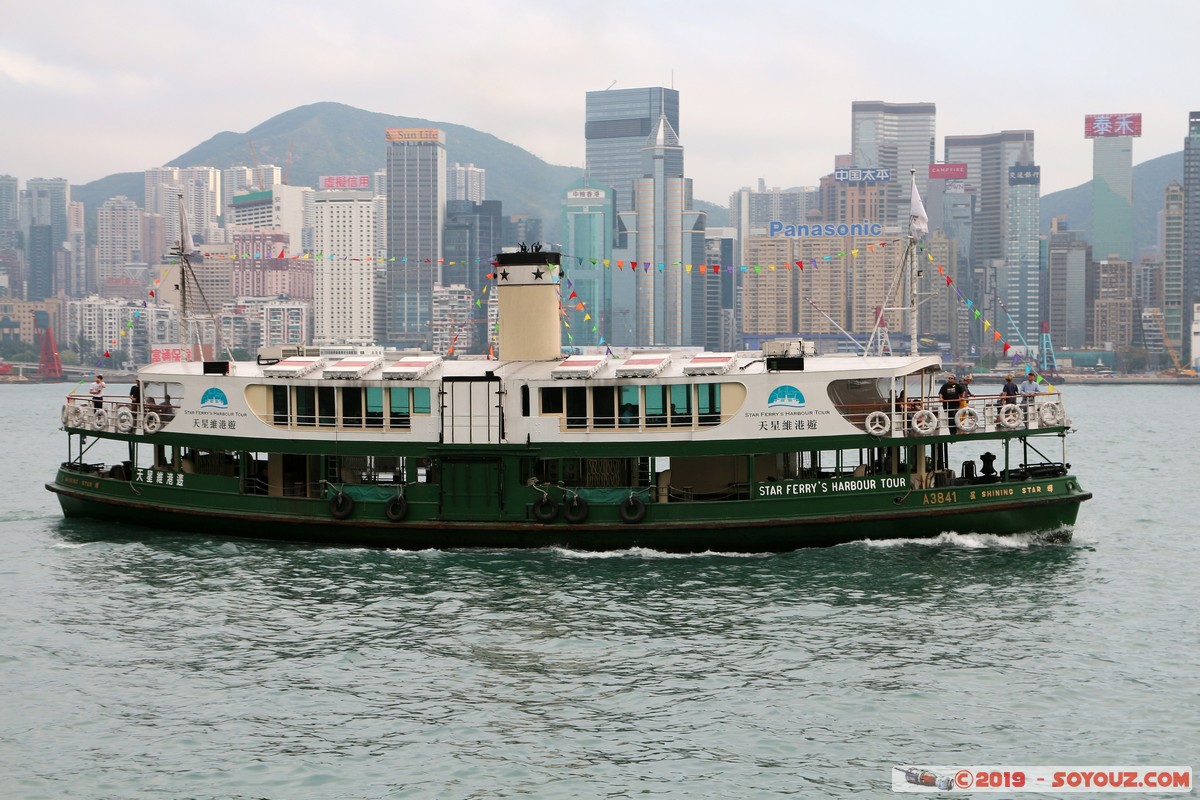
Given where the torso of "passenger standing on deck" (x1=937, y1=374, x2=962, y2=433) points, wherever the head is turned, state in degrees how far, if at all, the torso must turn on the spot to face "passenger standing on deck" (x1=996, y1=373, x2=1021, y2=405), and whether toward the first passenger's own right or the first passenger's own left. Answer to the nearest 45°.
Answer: approximately 135° to the first passenger's own left

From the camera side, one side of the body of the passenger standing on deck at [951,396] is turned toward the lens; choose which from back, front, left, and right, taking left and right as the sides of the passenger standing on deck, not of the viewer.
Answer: front
